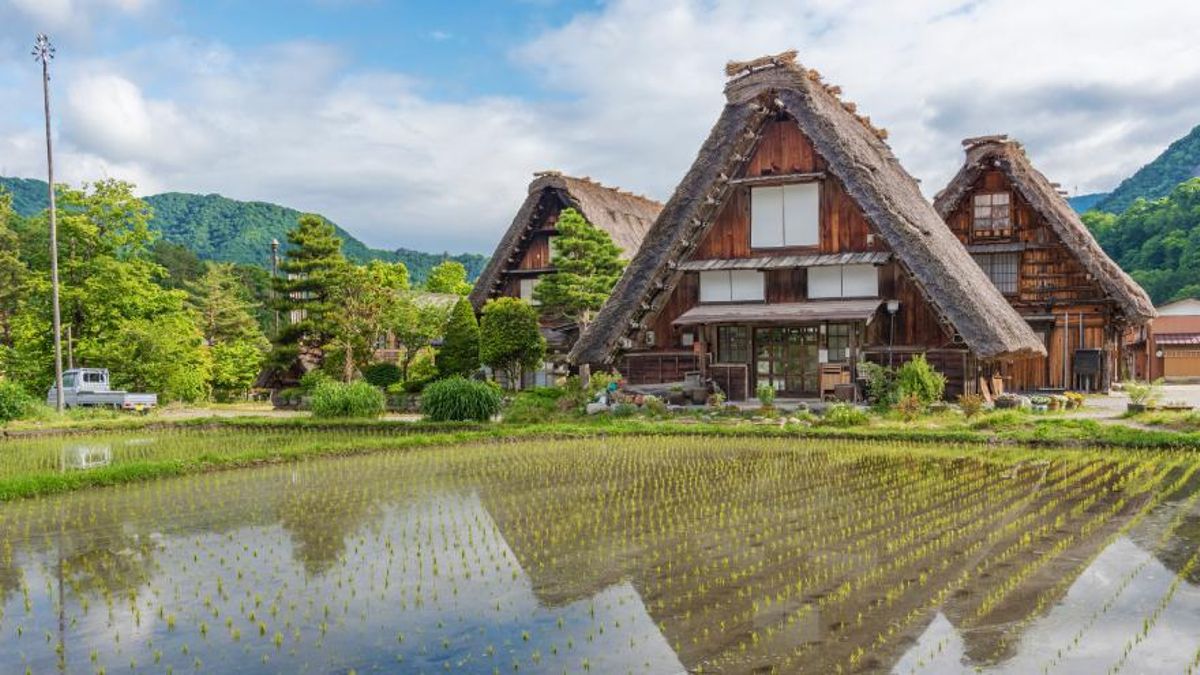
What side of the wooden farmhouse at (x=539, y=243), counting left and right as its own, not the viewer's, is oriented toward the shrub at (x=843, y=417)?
left

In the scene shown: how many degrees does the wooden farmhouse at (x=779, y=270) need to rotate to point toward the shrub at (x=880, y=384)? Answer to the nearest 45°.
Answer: approximately 45° to its left

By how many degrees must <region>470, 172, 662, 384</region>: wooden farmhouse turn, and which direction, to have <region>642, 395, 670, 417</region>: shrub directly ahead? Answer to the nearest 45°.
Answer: approximately 45° to its left

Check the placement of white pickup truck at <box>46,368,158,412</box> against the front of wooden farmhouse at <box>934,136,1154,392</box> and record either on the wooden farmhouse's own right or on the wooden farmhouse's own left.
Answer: on the wooden farmhouse's own right

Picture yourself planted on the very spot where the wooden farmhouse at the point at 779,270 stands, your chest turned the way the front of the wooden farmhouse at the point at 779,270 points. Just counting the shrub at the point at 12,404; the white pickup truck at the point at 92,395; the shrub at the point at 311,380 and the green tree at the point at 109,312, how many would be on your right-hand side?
4

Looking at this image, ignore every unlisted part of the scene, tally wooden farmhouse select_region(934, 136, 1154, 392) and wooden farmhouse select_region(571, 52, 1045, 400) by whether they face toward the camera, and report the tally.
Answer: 2

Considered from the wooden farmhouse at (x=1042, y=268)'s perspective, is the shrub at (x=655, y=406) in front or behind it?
in front

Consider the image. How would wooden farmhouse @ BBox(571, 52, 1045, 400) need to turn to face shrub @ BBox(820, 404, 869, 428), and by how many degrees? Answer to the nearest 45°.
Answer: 0° — it already faces it

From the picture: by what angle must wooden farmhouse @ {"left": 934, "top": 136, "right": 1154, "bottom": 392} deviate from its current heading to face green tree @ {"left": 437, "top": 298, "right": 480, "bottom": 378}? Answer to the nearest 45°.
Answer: approximately 90° to its right

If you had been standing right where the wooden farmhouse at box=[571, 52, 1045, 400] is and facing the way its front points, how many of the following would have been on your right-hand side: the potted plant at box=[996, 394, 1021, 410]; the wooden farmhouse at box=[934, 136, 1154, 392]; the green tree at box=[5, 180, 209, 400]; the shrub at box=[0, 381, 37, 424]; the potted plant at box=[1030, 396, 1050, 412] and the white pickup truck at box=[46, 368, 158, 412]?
3

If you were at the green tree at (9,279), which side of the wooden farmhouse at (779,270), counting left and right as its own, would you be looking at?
right

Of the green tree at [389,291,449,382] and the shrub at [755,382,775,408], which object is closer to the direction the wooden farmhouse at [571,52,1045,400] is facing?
the shrub
